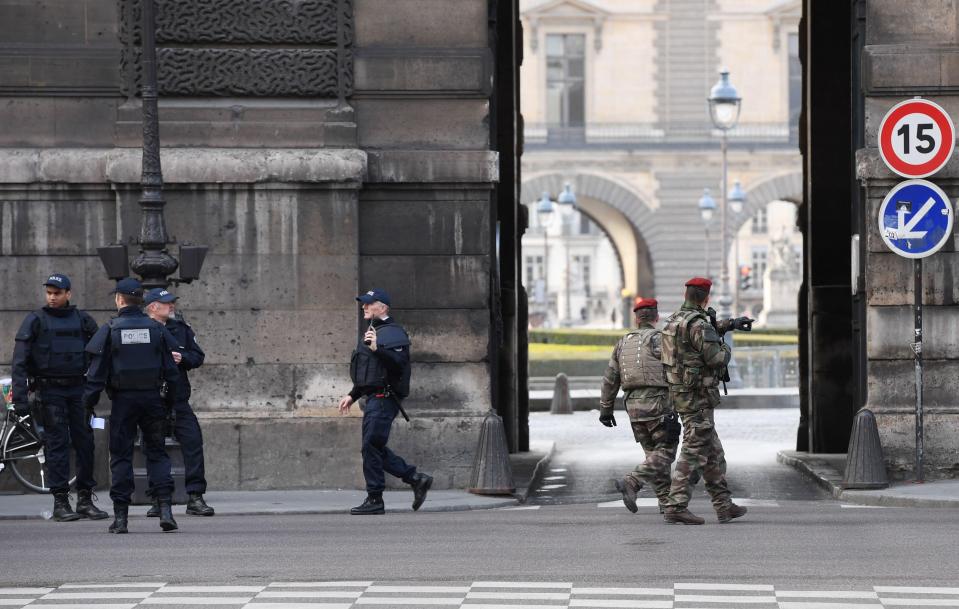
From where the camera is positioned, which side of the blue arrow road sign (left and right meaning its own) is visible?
front

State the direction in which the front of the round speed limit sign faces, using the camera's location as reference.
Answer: facing the viewer

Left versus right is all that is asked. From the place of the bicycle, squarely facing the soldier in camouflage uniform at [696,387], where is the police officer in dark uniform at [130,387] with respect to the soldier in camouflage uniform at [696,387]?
right

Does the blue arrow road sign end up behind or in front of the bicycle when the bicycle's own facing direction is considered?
behind

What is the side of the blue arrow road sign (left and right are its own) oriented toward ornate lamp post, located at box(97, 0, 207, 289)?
right

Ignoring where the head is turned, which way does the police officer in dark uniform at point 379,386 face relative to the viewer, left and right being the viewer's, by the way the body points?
facing to the left of the viewer

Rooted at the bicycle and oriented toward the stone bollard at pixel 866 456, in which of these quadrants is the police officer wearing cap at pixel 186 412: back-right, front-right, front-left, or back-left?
front-right

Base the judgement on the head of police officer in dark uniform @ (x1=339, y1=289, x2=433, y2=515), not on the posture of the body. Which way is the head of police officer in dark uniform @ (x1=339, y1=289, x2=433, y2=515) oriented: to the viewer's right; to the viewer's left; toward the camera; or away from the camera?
to the viewer's left

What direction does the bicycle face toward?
to the viewer's left

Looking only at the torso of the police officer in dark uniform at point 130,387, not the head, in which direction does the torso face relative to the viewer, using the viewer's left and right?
facing away from the viewer
